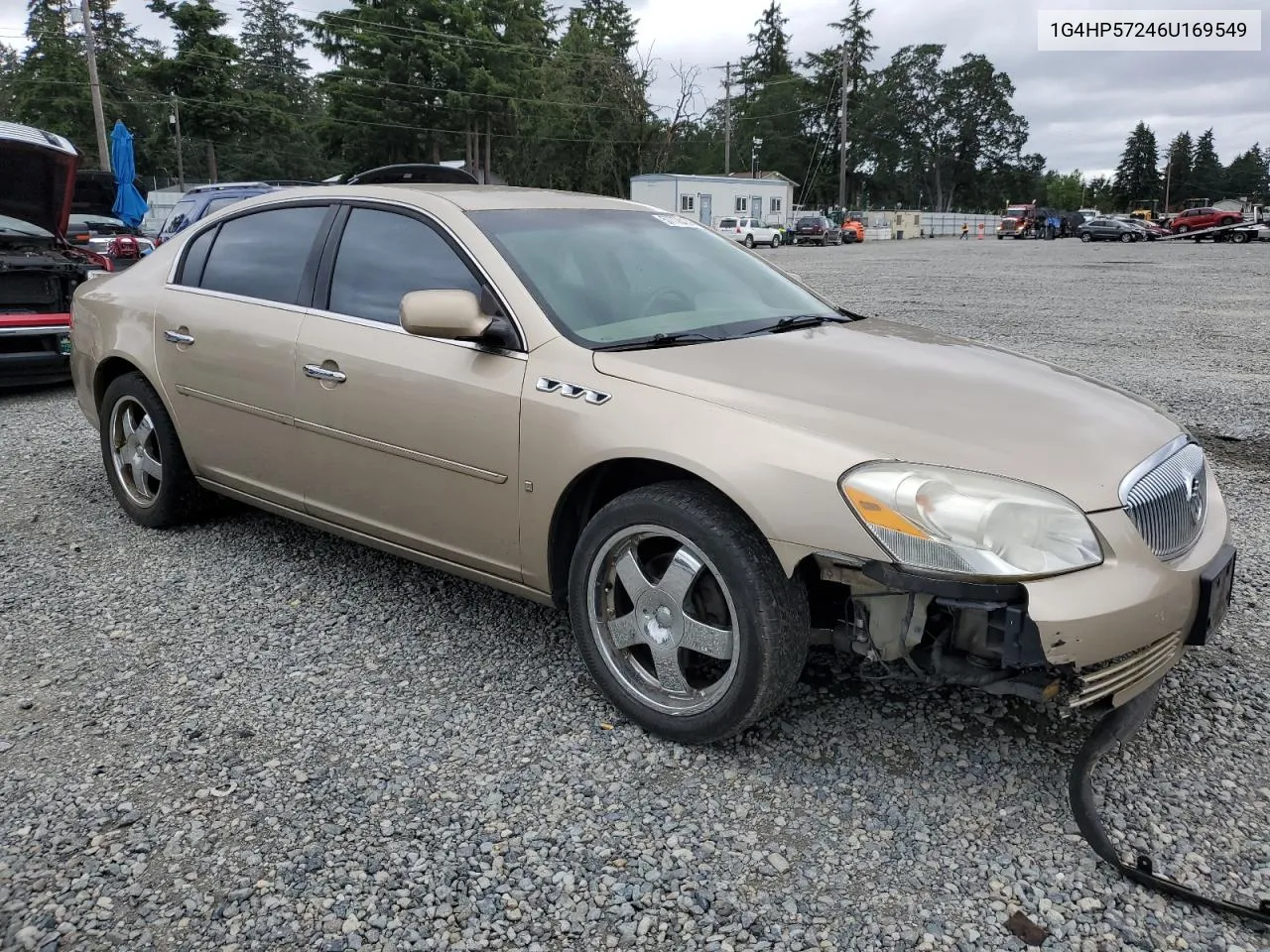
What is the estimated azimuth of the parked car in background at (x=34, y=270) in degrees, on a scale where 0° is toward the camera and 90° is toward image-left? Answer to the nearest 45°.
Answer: approximately 0°

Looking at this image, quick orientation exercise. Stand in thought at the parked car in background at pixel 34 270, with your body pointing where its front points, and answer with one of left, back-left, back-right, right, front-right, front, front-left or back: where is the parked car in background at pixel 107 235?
back

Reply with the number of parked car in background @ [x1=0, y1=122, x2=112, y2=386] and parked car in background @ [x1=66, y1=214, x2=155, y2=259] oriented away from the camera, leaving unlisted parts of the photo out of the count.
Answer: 0

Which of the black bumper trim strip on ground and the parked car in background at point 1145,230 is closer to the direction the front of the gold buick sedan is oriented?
the black bumper trim strip on ground

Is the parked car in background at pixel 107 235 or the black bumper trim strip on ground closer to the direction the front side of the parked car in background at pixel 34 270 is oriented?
the black bumper trim strip on ground

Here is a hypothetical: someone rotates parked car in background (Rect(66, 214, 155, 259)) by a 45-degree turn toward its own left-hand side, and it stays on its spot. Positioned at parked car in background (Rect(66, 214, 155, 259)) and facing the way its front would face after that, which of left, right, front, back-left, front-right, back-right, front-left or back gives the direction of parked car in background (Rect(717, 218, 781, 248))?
front-left

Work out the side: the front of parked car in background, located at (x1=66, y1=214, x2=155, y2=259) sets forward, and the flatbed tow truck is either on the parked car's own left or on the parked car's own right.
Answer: on the parked car's own left

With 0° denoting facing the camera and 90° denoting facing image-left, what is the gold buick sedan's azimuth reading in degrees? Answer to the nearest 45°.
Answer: approximately 315°

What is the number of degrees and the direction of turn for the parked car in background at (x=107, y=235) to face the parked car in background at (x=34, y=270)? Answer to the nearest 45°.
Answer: approximately 45° to its right

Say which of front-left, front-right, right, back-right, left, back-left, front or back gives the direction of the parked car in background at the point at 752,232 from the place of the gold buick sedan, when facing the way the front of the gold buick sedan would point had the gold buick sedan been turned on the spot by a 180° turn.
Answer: front-right

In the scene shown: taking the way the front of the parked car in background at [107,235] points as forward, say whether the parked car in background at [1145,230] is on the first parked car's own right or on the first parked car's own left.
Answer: on the first parked car's own left
